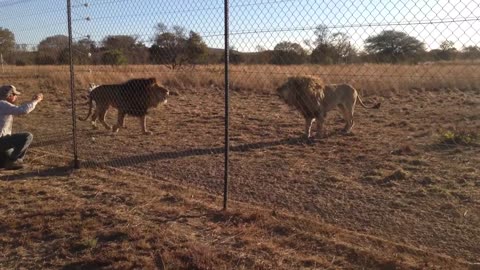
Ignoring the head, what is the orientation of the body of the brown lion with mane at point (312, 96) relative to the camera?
to the viewer's left

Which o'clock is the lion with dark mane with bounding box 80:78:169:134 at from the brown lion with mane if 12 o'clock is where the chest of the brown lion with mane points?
The lion with dark mane is roughly at 12 o'clock from the brown lion with mane.

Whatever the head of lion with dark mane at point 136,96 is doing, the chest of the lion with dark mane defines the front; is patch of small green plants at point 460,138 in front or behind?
in front

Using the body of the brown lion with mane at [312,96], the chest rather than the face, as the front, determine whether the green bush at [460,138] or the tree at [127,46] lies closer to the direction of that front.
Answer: the tree

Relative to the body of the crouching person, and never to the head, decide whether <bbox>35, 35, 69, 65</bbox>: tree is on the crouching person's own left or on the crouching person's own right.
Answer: on the crouching person's own left

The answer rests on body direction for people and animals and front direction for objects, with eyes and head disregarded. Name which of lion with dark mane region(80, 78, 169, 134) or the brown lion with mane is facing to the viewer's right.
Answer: the lion with dark mane

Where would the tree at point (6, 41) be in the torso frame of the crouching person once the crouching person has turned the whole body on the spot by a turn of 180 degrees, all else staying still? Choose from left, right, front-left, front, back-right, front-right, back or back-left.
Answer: right

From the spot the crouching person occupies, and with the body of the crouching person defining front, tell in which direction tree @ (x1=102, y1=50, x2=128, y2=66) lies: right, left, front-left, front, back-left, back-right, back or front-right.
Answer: front-left

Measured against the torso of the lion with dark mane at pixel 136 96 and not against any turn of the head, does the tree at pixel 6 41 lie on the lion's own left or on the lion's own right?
on the lion's own left

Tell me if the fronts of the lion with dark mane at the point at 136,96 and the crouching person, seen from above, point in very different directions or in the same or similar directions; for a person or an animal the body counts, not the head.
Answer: same or similar directions

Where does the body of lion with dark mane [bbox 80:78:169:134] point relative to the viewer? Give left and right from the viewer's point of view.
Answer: facing to the right of the viewer

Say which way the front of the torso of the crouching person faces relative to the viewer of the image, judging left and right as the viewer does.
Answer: facing to the right of the viewer

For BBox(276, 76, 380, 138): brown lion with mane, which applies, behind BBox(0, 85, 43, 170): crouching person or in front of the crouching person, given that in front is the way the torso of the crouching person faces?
in front
